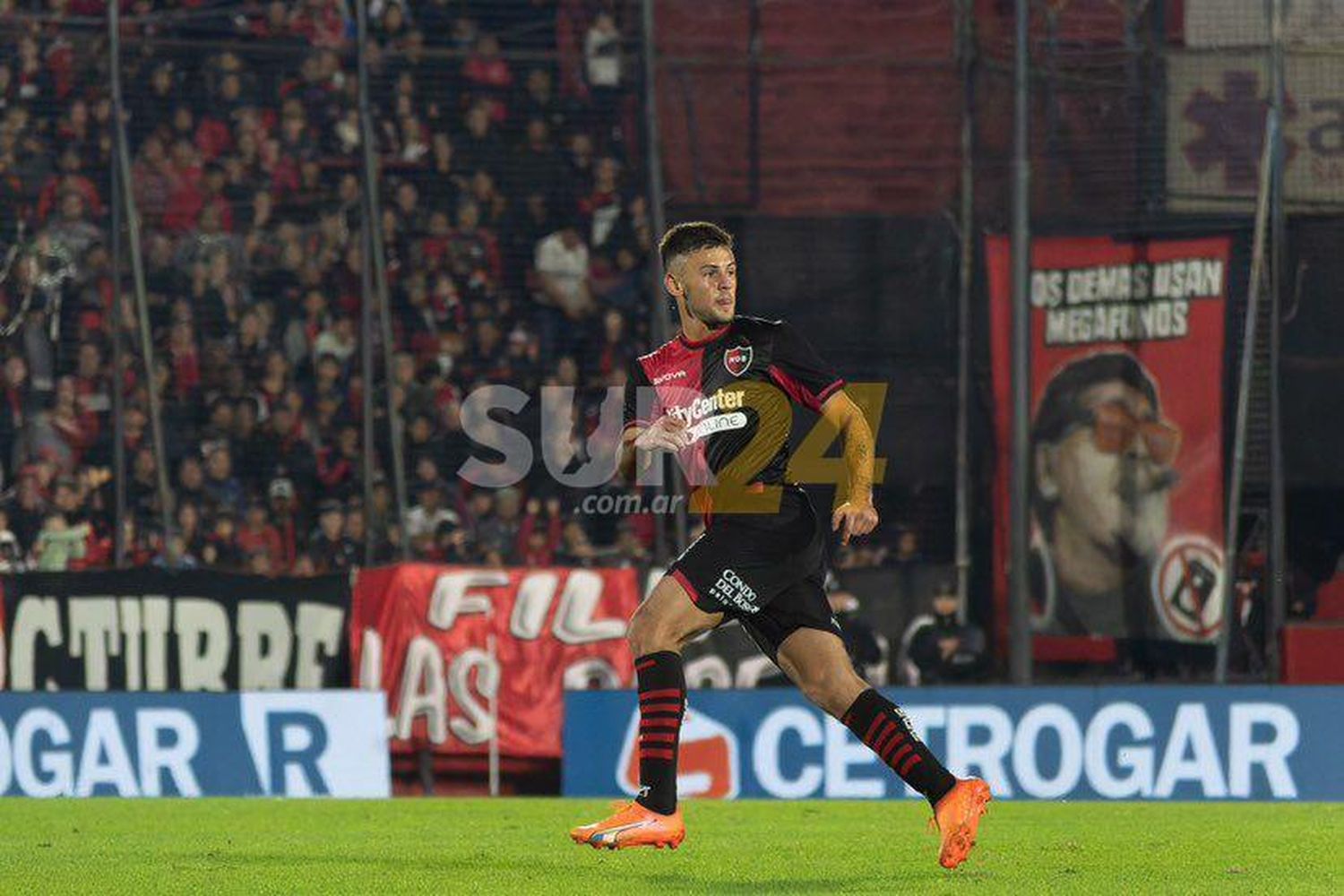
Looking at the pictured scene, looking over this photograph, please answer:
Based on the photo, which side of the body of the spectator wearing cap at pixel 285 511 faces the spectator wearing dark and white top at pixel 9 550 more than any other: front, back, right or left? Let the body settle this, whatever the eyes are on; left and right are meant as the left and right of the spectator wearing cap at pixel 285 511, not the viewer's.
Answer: right

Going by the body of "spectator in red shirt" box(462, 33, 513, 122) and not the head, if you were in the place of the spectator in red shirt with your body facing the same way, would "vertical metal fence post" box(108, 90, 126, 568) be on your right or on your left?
on your right

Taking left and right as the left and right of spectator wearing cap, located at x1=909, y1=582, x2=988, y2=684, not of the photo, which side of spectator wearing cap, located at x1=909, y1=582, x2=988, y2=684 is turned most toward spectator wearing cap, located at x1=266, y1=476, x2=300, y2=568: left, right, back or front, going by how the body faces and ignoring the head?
right

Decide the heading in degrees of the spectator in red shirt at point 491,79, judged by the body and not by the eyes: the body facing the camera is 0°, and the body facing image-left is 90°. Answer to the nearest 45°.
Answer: approximately 0°

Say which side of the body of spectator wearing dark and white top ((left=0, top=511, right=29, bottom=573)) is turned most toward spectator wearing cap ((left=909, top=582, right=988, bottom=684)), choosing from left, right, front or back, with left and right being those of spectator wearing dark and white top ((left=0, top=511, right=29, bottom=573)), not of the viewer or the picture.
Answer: left
